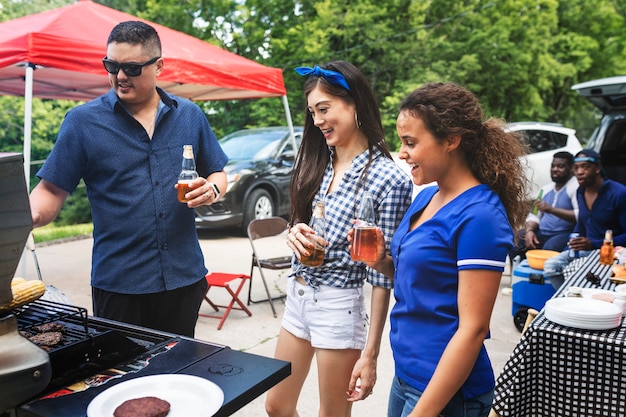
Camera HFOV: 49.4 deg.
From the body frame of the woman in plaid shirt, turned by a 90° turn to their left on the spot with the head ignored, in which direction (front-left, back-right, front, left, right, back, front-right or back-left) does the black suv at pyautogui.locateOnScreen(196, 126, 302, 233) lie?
back-left

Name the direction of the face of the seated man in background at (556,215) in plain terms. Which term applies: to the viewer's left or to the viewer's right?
to the viewer's left

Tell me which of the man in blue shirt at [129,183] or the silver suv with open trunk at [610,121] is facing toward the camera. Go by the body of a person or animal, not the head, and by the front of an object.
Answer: the man in blue shirt

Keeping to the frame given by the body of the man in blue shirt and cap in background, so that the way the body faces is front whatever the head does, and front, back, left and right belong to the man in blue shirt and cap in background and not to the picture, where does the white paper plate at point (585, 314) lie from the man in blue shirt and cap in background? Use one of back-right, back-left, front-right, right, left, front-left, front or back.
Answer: front-left

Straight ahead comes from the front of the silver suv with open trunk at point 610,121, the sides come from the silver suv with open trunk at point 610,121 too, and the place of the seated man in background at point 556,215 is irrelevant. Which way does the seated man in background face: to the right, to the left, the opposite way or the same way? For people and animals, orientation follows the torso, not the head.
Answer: the opposite way

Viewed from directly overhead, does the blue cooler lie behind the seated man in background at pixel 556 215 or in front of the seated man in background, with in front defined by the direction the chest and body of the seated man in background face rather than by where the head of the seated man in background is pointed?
in front

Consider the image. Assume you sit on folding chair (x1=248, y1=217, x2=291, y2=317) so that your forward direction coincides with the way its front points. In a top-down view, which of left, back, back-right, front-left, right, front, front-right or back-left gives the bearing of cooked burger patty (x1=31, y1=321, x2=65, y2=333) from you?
front-right

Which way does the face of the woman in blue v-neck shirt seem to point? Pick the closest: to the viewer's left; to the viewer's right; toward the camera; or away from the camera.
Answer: to the viewer's left

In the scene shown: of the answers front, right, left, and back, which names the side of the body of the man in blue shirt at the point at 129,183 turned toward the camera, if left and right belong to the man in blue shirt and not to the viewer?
front

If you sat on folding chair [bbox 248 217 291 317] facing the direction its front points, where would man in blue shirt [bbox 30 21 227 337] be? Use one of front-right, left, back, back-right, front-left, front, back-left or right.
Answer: front-right

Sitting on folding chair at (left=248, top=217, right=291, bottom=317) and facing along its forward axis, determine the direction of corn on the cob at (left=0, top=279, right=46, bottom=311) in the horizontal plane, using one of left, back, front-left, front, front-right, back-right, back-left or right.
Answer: front-right

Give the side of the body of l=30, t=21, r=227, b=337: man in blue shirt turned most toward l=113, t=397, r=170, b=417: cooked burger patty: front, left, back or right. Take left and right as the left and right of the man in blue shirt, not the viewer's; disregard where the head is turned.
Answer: front

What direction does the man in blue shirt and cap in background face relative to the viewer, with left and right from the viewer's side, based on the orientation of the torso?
facing the viewer and to the left of the viewer
